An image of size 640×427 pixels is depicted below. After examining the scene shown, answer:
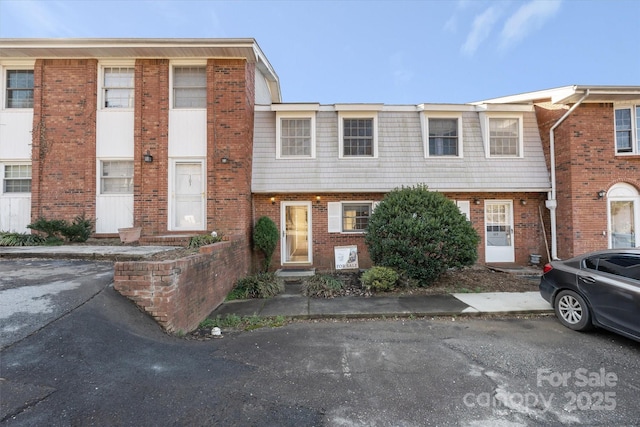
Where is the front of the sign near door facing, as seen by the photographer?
facing the viewer

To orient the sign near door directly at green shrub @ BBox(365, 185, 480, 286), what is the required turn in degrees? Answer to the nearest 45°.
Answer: approximately 45° to its left

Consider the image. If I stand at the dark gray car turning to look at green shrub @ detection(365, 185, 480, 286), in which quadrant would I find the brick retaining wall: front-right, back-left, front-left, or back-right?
front-left

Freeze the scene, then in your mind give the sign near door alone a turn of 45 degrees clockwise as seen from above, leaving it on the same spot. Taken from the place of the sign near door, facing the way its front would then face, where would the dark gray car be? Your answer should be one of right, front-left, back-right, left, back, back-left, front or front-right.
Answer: left

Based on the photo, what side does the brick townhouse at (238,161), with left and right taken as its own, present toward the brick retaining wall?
front

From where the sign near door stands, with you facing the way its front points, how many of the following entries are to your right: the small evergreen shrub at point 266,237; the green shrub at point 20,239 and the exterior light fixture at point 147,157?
3

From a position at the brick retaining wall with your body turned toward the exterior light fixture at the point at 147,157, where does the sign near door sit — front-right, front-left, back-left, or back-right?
front-right

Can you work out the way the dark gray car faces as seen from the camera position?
facing the viewer and to the right of the viewer

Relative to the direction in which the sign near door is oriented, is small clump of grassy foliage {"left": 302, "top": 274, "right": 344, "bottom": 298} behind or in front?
in front

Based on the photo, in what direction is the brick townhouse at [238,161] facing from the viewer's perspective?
toward the camera

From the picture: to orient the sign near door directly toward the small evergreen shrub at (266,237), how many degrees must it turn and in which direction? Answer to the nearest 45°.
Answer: approximately 90° to its right
